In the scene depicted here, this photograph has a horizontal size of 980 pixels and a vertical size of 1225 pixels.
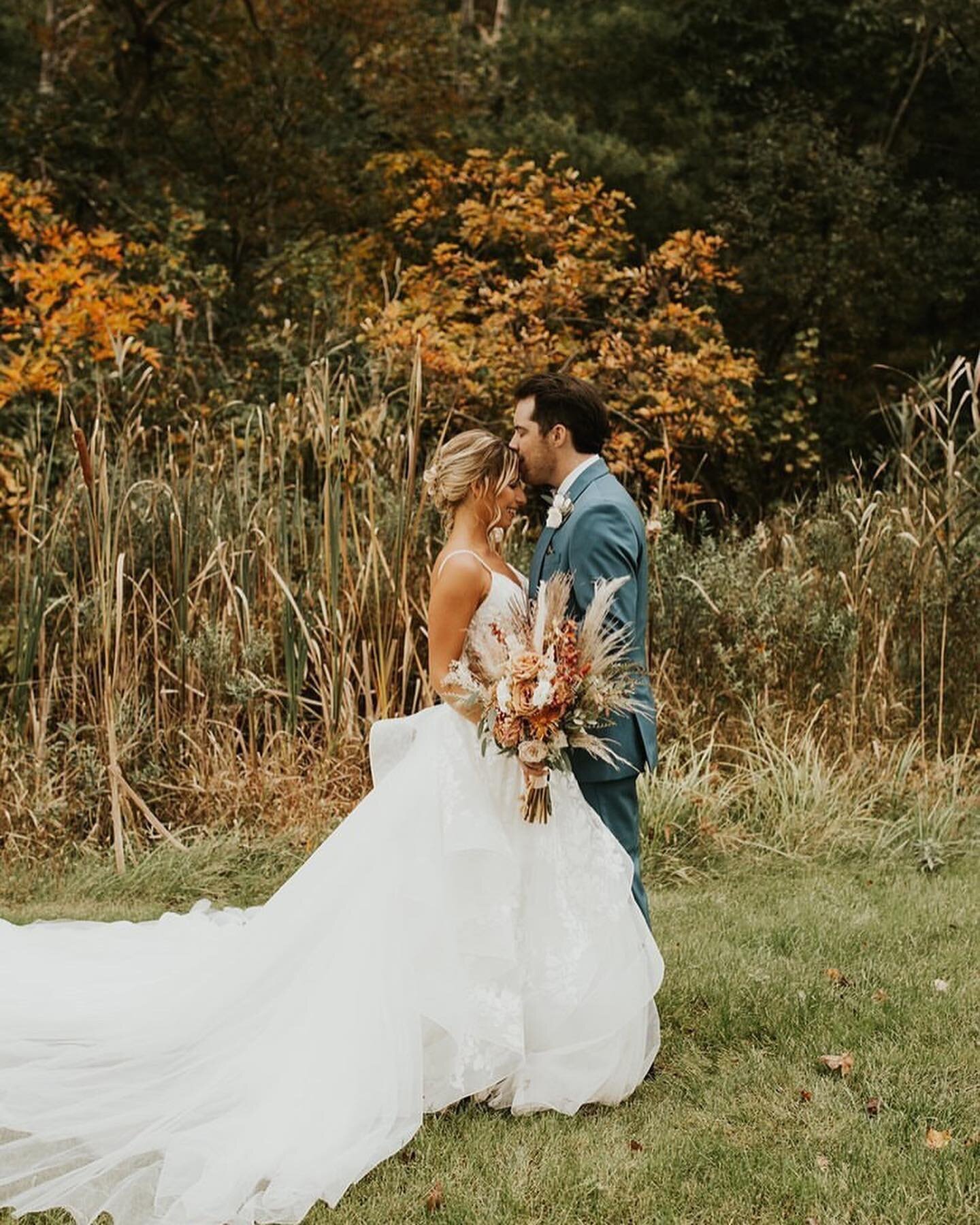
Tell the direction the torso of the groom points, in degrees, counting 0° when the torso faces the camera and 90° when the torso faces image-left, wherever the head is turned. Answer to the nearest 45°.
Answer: approximately 90°

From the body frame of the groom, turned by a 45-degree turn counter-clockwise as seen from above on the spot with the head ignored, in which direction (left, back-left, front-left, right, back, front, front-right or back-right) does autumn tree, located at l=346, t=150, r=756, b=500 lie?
back-right

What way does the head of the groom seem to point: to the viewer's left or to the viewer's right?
to the viewer's left

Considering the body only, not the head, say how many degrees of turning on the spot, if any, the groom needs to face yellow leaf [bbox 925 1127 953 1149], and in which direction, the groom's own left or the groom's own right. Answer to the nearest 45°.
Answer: approximately 135° to the groom's own left
